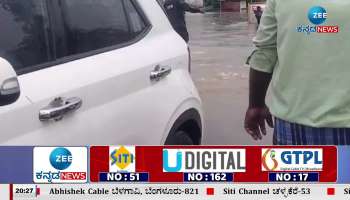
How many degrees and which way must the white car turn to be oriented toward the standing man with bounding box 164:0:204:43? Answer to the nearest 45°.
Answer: approximately 135° to its right

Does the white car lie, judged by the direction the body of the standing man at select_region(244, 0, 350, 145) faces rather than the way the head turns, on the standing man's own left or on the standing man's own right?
on the standing man's own left

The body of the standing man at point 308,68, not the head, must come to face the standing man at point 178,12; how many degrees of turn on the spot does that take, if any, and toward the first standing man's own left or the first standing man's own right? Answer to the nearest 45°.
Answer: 0° — they already face them

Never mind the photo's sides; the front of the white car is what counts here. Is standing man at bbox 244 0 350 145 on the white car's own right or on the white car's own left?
on the white car's own left
